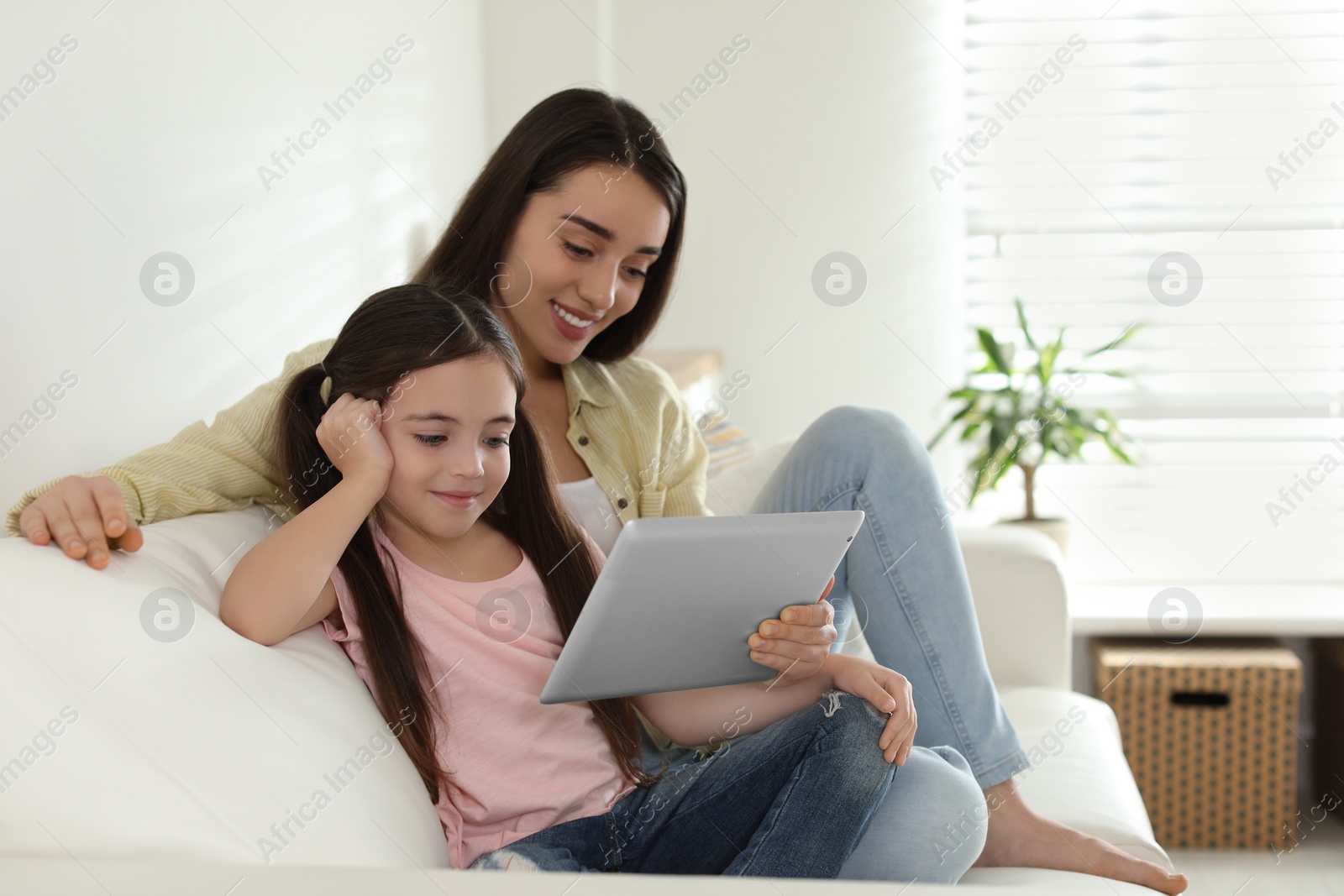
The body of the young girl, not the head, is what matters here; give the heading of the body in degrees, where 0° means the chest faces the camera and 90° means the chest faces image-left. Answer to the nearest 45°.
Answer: approximately 315°

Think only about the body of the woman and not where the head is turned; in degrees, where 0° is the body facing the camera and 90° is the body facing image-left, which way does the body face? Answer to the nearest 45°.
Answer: approximately 315°

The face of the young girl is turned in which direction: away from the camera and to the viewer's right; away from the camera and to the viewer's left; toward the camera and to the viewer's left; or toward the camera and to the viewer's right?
toward the camera and to the viewer's right

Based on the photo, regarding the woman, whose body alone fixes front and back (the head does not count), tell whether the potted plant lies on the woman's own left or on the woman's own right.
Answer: on the woman's own left

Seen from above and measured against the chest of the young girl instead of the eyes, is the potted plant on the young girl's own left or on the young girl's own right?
on the young girl's own left
